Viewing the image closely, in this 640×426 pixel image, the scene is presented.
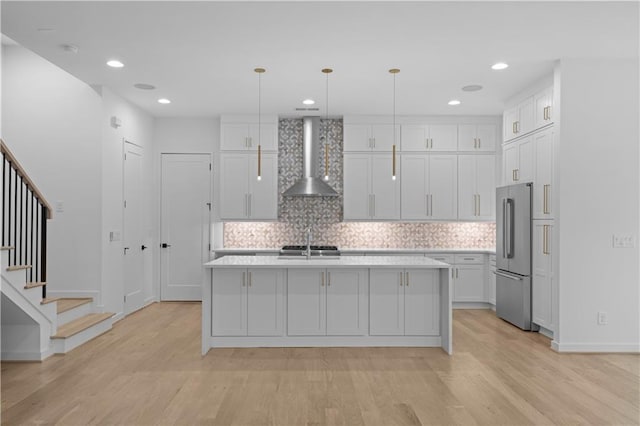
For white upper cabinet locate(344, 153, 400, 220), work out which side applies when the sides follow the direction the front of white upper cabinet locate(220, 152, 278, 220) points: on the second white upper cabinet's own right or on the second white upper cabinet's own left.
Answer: on the second white upper cabinet's own left

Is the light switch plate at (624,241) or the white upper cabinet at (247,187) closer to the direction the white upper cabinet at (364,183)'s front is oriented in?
the light switch plate

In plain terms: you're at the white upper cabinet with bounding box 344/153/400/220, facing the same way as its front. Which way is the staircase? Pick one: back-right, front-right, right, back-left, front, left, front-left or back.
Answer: front-right

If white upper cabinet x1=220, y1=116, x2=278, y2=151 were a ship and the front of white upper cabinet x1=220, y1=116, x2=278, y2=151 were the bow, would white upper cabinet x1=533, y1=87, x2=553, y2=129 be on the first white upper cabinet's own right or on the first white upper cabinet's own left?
on the first white upper cabinet's own left

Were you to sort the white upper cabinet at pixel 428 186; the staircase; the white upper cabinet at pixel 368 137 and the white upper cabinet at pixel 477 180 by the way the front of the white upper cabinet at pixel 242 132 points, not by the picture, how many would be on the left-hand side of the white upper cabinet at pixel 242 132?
3

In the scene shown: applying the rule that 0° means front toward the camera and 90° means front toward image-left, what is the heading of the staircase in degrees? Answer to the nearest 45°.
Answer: approximately 315°

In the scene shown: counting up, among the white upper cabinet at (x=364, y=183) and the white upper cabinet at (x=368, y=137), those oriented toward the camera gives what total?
2

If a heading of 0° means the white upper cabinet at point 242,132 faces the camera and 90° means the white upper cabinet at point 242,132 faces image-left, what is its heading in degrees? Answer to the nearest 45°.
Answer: approximately 0°

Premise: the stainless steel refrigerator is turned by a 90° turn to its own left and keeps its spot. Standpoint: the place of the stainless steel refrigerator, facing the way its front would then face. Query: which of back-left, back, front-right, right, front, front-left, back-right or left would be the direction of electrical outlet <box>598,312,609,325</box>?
front

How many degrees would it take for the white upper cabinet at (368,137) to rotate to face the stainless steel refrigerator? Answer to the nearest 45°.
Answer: approximately 45° to its left

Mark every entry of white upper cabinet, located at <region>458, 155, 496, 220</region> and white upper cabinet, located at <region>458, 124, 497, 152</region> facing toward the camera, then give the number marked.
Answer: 2

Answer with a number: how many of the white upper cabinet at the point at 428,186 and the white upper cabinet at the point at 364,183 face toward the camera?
2

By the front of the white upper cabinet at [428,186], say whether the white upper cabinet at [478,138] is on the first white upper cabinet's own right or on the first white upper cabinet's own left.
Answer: on the first white upper cabinet's own left

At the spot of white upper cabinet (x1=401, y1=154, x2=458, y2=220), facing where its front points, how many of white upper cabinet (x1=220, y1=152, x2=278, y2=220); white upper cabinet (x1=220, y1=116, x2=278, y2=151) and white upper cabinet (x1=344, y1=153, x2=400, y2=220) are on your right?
3

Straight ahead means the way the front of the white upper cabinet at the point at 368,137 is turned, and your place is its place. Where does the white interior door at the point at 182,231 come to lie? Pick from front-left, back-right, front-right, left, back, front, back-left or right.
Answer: right
